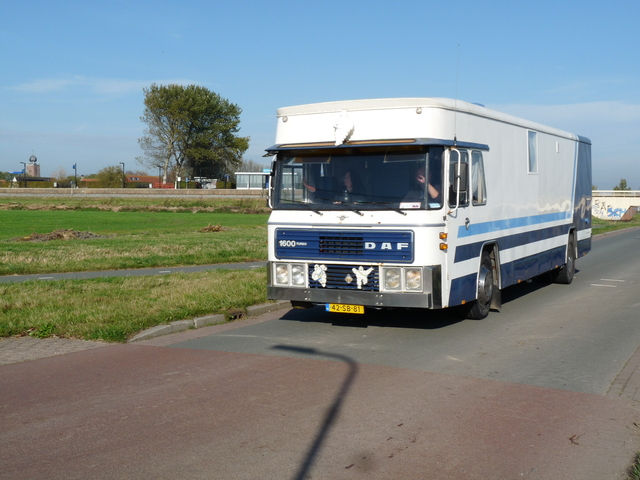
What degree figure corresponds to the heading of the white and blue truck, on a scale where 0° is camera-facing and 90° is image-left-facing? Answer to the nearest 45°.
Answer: approximately 45°
